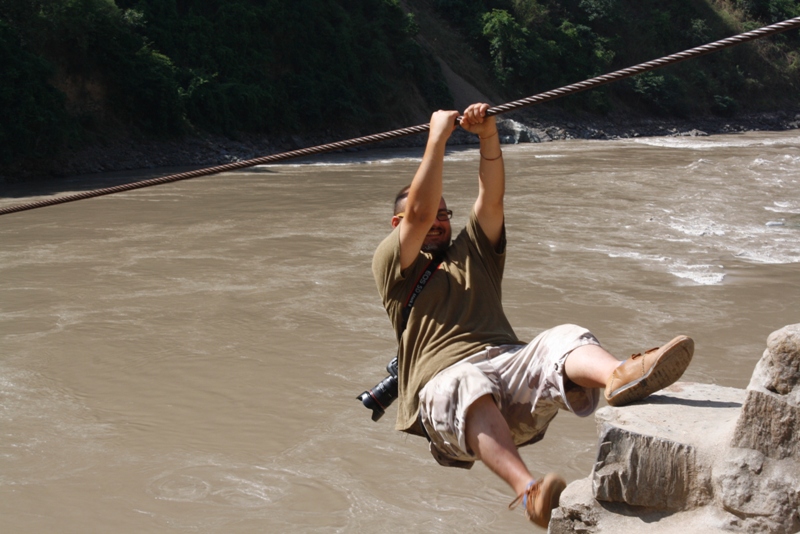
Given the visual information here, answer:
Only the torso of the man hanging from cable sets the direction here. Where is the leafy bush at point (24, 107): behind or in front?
behind
